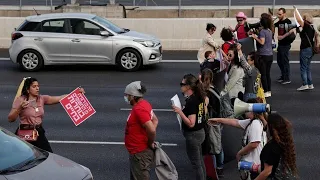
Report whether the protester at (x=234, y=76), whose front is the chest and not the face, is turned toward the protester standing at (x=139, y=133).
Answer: no

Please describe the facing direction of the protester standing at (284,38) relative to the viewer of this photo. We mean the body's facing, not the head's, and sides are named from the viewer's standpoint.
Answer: facing the viewer and to the left of the viewer

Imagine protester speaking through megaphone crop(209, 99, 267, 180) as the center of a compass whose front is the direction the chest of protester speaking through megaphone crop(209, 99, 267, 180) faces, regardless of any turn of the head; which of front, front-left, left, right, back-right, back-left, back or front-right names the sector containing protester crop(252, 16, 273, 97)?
right

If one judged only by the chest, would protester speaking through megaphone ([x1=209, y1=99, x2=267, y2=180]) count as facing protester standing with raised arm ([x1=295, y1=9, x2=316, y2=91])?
no

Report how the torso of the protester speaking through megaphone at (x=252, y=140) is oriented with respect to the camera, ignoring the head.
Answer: to the viewer's left
